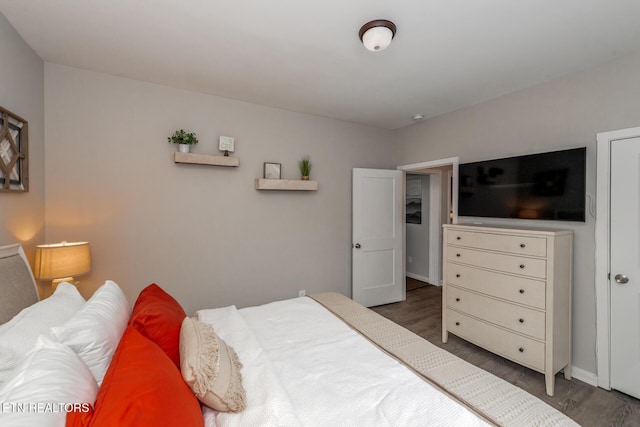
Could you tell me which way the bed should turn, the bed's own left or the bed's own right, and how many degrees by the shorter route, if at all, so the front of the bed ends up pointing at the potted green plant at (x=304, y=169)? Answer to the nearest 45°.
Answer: approximately 90° to the bed's own left

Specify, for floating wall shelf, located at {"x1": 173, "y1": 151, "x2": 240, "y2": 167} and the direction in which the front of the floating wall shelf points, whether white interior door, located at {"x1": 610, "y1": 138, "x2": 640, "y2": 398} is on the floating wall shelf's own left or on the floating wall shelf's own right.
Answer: on the floating wall shelf's own left

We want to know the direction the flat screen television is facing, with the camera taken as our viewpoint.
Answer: facing the viewer and to the left of the viewer

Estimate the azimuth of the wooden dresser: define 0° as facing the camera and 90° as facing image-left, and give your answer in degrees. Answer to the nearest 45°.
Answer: approximately 45°

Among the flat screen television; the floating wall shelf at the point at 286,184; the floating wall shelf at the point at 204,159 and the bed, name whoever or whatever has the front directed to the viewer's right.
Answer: the bed

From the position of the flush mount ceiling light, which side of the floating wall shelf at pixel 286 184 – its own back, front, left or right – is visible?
front

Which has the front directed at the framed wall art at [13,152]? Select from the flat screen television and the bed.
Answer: the flat screen television

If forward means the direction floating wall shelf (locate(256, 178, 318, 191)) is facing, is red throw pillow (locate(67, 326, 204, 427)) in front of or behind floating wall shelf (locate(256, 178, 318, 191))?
in front

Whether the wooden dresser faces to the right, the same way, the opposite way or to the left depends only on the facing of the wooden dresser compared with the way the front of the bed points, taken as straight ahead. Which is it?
the opposite way

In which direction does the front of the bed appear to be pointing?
to the viewer's right
